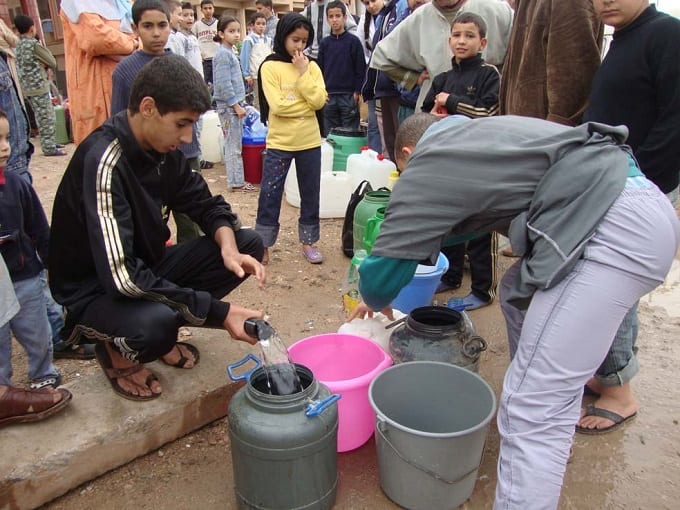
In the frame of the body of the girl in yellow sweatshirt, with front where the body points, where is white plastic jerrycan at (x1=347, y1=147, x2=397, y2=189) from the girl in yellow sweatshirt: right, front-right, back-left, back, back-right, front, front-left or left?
back-left

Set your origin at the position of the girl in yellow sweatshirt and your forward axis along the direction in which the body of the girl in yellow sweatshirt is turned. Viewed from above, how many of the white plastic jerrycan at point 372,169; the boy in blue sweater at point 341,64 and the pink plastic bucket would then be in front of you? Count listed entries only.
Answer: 1

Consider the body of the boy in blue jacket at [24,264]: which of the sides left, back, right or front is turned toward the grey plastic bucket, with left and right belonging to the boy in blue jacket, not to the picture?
front

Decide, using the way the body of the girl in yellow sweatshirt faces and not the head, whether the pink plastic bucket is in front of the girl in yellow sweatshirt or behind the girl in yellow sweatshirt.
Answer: in front

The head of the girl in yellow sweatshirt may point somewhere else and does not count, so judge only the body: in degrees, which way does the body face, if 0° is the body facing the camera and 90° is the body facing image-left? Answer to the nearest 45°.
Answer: approximately 0°

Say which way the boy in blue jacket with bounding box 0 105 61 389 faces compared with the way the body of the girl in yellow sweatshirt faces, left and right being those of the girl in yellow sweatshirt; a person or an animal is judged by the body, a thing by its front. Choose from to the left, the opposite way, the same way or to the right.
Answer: to the left

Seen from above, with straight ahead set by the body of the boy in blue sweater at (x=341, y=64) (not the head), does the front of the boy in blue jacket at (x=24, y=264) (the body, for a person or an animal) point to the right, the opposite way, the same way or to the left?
to the left

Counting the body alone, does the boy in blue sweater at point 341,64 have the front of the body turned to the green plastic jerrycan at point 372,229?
yes

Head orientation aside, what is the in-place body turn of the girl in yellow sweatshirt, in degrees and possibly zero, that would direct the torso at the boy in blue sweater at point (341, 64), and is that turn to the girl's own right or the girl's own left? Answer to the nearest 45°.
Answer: approximately 180°

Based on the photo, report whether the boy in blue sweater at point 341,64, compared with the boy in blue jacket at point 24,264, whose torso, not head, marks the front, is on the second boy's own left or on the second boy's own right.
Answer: on the second boy's own left

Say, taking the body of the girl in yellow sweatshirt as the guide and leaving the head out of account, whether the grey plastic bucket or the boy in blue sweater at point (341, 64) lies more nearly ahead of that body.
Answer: the grey plastic bucket
